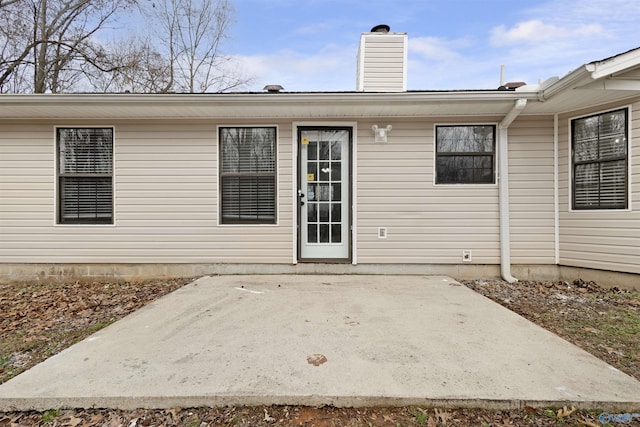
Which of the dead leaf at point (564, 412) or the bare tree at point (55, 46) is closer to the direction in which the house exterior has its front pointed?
the dead leaf

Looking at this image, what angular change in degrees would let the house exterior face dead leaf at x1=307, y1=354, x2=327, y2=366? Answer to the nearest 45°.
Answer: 0° — it already faces it

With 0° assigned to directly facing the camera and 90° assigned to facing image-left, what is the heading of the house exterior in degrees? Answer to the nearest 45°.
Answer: approximately 0°

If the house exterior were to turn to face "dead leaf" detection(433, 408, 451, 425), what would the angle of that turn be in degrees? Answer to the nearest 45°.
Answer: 0° — it already faces it

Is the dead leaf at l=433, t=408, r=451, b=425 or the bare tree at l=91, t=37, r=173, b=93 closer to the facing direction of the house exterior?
the dead leaf

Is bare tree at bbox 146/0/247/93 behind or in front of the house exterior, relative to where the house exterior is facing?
behind

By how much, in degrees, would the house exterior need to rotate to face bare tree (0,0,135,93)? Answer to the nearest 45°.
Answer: approximately 135° to its right

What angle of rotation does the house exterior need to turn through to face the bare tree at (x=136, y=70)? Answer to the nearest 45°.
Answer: approximately 135° to its right
